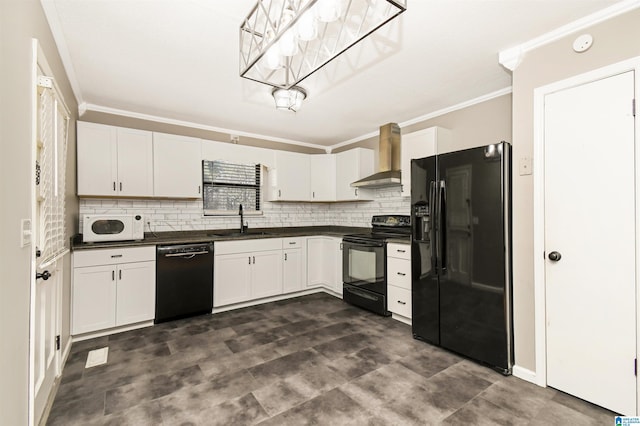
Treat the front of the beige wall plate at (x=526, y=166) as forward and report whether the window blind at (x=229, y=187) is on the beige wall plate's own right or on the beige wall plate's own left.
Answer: on the beige wall plate's own right

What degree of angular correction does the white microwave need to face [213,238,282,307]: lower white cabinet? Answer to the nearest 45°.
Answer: approximately 90° to its left

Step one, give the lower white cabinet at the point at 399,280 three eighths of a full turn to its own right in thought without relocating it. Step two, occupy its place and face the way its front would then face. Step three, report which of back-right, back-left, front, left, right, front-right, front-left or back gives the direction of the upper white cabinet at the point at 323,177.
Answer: front-left

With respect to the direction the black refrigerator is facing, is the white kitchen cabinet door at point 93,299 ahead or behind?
ahead

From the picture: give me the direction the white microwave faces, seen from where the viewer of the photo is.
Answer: facing the viewer

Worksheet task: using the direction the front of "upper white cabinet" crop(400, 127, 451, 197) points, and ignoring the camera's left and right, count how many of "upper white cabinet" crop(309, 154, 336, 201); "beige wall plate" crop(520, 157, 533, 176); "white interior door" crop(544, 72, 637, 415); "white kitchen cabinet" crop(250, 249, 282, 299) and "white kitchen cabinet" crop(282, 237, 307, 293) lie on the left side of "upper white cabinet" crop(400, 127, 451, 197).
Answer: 2

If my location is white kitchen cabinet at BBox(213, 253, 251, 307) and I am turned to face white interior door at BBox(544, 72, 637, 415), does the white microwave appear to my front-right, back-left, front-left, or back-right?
back-right

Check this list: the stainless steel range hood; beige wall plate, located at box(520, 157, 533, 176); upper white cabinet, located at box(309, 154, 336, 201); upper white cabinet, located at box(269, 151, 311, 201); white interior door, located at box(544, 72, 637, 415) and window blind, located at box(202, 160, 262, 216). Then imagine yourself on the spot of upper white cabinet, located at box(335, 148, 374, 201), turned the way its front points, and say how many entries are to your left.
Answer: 3

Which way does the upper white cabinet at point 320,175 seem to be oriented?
toward the camera

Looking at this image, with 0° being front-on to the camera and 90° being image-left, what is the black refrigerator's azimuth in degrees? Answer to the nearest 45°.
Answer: approximately 45°

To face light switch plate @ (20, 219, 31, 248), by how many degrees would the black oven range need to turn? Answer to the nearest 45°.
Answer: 0° — it already faces it

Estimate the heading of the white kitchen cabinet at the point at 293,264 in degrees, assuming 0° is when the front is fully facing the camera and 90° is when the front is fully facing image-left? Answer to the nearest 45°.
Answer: approximately 315°

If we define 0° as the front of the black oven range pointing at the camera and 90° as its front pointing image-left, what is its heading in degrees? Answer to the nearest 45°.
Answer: approximately 45°

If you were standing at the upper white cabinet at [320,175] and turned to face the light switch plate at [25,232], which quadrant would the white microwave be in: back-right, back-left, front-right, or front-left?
front-right

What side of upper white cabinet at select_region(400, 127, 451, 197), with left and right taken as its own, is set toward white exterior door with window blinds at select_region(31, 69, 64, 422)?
front
